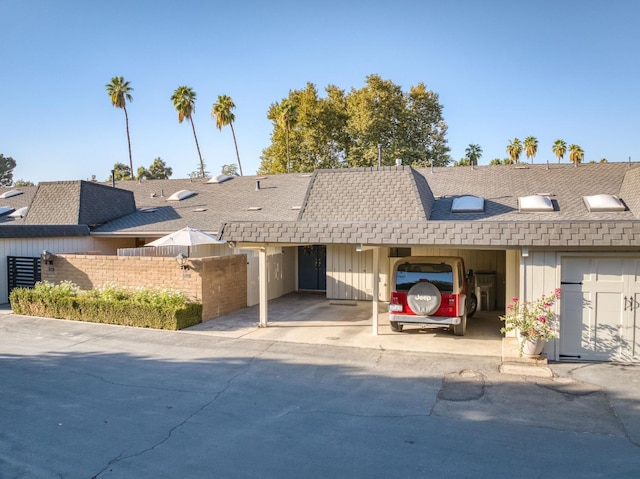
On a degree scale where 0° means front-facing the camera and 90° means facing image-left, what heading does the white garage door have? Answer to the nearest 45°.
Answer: approximately 0°

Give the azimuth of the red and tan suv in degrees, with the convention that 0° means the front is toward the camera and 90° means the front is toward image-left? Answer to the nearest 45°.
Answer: approximately 180°

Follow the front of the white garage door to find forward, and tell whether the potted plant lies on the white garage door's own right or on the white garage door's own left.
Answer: on the white garage door's own right

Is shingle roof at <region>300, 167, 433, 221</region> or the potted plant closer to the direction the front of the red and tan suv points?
the shingle roof

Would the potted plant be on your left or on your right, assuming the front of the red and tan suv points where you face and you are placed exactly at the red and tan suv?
on your right

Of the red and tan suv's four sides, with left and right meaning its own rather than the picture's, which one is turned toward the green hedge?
left

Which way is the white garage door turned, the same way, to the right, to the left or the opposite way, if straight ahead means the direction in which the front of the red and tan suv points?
the opposite way

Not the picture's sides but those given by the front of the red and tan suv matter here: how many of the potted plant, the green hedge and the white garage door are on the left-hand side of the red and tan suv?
1

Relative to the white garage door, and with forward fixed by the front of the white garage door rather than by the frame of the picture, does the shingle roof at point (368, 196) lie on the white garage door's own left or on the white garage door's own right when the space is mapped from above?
on the white garage door's own right

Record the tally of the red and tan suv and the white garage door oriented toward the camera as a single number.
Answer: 1

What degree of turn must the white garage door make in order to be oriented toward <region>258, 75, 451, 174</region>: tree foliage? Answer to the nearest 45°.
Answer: approximately 135° to its right
